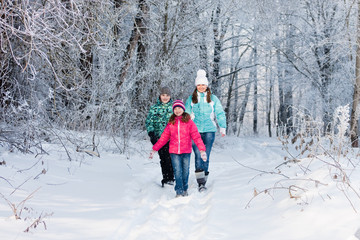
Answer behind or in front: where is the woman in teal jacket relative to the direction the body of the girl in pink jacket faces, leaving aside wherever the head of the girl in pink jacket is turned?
behind

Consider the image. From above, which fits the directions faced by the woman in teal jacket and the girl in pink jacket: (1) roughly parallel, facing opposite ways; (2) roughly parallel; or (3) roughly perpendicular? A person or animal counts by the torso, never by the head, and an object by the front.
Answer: roughly parallel

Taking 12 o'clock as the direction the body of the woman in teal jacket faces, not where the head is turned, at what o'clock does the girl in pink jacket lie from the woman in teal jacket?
The girl in pink jacket is roughly at 1 o'clock from the woman in teal jacket.

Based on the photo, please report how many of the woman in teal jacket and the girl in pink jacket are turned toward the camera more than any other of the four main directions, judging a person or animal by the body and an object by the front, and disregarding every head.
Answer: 2

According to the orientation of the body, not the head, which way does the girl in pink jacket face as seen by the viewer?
toward the camera

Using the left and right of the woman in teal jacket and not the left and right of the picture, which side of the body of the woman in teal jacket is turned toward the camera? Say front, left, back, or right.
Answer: front
